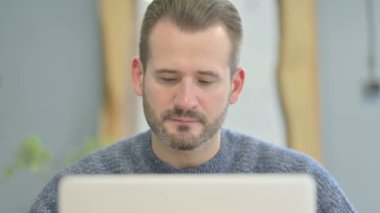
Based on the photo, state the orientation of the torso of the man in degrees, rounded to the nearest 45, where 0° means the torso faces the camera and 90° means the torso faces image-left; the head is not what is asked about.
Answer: approximately 0°
